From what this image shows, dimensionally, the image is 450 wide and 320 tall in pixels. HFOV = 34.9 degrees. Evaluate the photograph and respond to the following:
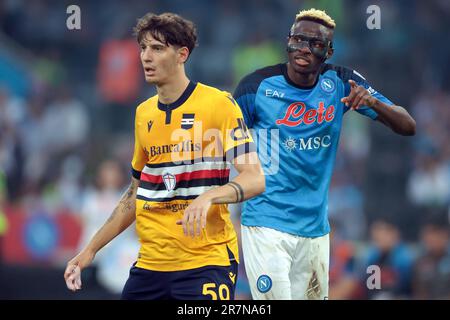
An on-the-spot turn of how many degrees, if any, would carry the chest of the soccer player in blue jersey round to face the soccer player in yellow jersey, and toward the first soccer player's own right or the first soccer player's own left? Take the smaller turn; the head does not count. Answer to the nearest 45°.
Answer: approximately 45° to the first soccer player's own right

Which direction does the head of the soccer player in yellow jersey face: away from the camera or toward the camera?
toward the camera

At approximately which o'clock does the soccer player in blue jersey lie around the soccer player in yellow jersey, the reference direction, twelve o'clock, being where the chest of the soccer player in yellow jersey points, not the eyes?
The soccer player in blue jersey is roughly at 6 o'clock from the soccer player in yellow jersey.

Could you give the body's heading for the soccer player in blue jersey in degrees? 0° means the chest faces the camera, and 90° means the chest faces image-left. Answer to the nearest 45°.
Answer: approximately 0°

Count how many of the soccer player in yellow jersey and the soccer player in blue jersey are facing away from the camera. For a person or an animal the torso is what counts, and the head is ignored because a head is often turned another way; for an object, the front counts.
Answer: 0
